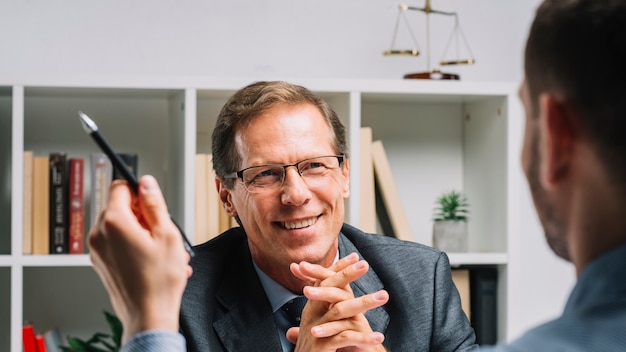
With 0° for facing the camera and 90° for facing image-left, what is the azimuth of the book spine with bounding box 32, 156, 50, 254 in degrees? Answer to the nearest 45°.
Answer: approximately 0°

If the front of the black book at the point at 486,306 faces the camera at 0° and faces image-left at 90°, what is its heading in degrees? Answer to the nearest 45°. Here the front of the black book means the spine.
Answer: approximately 0°

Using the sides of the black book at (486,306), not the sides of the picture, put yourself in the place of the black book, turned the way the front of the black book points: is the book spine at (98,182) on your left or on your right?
on your right
